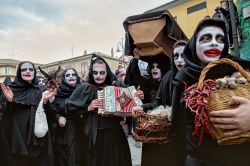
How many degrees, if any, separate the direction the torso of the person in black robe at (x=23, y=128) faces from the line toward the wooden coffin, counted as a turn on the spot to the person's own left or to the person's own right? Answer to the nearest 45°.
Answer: approximately 45° to the person's own left

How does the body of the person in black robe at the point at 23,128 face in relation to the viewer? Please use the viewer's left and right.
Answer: facing the viewer

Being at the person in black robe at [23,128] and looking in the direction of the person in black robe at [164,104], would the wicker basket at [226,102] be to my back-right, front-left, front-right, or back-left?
front-right

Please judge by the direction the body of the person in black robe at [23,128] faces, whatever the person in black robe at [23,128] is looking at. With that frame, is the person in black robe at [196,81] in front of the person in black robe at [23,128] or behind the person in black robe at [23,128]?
in front

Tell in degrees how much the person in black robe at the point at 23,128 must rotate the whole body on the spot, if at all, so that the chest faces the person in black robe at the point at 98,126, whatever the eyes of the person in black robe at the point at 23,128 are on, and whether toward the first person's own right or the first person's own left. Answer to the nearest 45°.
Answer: approximately 45° to the first person's own left

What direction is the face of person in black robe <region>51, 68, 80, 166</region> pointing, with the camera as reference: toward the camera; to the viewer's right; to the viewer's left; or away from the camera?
toward the camera

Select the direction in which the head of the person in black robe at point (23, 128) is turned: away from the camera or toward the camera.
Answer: toward the camera
